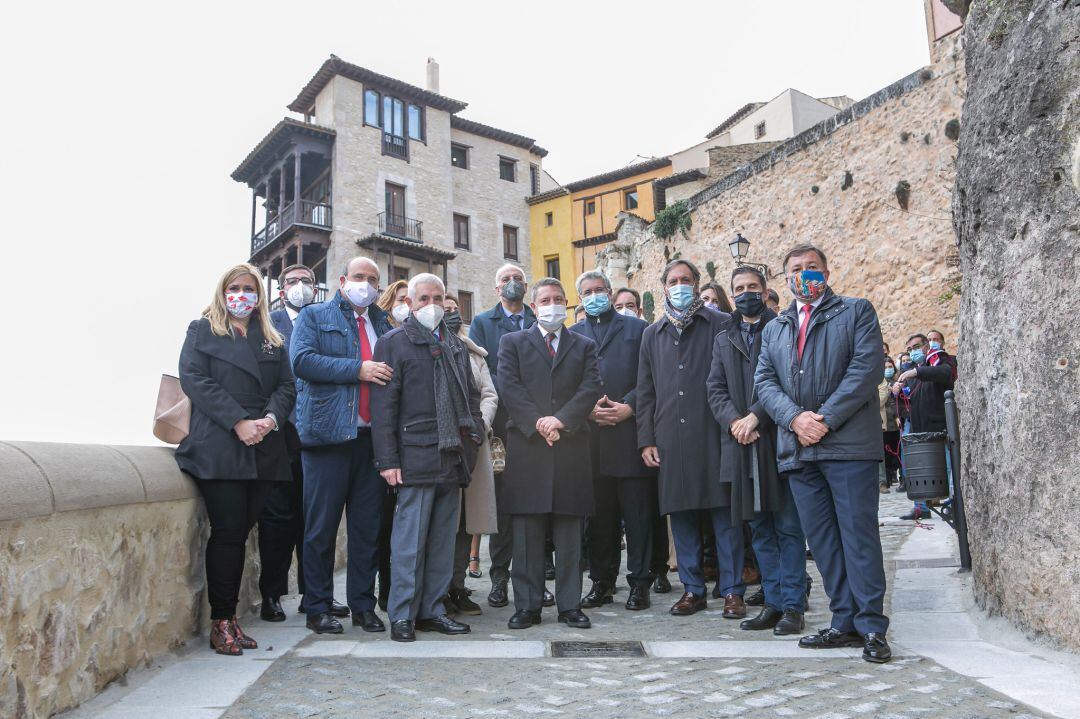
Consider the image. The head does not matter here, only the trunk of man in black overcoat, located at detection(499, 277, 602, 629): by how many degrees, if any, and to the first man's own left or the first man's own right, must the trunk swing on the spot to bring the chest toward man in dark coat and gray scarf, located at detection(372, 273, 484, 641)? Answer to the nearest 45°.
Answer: approximately 45° to the first man's own right

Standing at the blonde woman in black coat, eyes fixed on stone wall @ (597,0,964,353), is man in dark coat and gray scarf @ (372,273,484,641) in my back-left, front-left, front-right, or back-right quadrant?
front-right

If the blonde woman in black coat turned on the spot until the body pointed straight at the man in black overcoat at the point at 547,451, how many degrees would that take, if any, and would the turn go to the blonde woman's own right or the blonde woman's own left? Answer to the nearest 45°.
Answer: approximately 45° to the blonde woman's own left

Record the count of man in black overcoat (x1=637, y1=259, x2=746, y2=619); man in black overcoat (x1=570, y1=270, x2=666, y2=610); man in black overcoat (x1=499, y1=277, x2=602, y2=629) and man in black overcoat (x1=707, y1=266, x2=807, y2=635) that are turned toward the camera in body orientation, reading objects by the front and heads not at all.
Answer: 4

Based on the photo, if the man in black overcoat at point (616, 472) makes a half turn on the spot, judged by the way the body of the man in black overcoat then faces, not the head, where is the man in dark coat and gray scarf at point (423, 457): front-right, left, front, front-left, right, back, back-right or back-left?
back-left

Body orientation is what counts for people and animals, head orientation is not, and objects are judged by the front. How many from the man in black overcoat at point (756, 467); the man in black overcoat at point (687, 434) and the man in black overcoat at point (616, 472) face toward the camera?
3

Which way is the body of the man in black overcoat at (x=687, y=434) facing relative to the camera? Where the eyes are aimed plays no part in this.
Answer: toward the camera

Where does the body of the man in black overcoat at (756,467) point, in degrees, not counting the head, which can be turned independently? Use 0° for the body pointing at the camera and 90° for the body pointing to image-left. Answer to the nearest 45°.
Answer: approximately 0°

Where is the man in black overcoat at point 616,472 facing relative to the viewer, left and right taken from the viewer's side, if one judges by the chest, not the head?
facing the viewer

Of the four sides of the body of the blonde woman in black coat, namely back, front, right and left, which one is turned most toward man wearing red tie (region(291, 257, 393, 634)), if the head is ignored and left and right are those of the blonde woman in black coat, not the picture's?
left

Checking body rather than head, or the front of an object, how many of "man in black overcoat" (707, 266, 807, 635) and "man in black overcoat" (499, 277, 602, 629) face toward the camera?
2

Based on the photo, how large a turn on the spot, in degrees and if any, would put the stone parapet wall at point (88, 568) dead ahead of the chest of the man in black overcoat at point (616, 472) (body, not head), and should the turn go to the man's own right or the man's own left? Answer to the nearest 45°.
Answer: approximately 45° to the man's own right

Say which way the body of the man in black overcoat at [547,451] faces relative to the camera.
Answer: toward the camera

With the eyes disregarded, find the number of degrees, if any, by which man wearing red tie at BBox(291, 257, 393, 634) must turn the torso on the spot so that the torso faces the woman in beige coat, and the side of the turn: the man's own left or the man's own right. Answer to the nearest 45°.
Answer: approximately 45° to the man's own left

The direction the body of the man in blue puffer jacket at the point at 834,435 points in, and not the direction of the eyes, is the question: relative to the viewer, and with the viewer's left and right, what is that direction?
facing the viewer and to the left of the viewer

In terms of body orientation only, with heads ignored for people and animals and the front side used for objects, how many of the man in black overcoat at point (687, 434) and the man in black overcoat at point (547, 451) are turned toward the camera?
2
